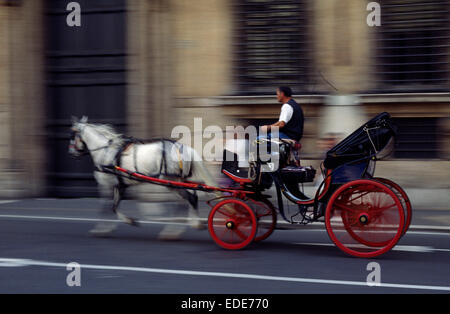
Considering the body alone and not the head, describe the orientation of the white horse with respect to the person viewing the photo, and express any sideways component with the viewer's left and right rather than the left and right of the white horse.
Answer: facing to the left of the viewer

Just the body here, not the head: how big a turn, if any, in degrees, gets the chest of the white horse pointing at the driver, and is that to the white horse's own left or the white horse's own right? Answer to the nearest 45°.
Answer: approximately 135° to the white horse's own left

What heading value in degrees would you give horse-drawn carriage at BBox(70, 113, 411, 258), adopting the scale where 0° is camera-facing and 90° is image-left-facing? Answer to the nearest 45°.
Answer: approximately 90°
